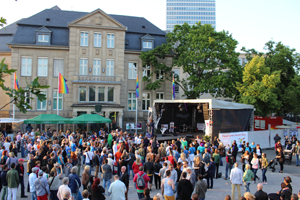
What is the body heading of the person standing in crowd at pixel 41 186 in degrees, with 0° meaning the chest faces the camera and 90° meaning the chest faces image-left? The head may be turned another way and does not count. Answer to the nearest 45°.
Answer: approximately 180°

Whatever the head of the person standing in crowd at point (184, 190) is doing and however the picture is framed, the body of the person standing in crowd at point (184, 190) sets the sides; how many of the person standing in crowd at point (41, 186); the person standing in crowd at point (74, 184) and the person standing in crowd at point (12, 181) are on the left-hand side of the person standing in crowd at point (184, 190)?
3

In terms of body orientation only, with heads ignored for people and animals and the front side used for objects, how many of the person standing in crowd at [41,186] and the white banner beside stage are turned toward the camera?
1

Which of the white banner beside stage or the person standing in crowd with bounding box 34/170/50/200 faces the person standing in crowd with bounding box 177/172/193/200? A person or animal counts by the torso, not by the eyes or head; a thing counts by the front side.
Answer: the white banner beside stage

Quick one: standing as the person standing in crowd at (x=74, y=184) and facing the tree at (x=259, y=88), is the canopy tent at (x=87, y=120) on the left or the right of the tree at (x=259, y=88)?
left

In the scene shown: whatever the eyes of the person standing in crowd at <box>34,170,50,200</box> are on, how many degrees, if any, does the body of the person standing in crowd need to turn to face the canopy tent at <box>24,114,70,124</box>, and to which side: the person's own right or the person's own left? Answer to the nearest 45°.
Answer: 0° — they already face it

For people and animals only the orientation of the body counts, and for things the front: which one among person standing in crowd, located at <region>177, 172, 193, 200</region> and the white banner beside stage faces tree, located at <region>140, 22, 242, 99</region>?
the person standing in crowd

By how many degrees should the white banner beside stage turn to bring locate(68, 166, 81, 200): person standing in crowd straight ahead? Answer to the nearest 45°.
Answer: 0° — it already faces them

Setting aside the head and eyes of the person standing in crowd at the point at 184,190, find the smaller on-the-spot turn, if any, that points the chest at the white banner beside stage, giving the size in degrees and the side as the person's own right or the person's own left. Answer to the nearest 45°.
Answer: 0° — they already face it

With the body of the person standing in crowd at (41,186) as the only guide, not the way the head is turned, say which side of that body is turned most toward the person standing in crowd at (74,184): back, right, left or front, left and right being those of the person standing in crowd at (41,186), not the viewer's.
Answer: right

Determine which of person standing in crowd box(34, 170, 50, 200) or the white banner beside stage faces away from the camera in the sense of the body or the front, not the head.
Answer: the person standing in crowd
